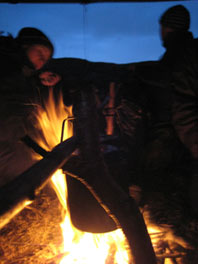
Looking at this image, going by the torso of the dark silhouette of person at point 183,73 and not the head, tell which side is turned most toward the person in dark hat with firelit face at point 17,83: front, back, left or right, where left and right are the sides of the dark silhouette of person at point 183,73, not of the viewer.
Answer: front

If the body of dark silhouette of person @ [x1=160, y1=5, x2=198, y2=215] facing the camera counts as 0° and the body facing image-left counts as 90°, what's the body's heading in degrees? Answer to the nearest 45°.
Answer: approximately 90°

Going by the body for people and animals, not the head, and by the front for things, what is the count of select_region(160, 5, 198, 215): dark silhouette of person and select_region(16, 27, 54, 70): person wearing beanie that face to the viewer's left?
1

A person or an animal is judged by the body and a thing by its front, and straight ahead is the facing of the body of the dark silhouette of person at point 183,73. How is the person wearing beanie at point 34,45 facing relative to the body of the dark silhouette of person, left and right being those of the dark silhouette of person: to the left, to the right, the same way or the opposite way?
the opposite way

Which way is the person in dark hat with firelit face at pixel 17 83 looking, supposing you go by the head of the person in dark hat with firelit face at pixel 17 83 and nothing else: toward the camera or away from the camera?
toward the camera

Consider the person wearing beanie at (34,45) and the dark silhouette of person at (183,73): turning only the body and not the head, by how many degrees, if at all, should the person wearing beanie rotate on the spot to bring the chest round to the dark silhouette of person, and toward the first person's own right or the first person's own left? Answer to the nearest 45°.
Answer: approximately 45° to the first person's own left

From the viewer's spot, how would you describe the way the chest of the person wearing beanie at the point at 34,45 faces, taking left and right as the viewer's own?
facing the viewer and to the right of the viewer

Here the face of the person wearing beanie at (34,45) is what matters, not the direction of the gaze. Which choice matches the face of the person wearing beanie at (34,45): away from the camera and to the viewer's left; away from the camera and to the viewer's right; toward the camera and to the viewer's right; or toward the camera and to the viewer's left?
toward the camera and to the viewer's right

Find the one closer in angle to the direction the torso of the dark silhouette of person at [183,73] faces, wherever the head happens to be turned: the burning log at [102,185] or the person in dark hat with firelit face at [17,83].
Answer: the person in dark hat with firelit face

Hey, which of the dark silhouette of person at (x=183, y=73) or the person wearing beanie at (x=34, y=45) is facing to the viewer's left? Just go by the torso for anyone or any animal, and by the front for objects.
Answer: the dark silhouette of person

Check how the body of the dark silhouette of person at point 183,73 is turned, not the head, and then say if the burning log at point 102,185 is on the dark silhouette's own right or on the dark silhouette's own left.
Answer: on the dark silhouette's own left

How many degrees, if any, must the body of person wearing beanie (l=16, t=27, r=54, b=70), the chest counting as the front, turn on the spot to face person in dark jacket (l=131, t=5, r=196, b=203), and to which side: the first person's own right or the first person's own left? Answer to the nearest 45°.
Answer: approximately 45° to the first person's own left

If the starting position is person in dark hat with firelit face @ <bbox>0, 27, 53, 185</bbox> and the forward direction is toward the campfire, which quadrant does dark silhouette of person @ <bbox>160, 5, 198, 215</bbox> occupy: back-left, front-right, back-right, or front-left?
front-left
